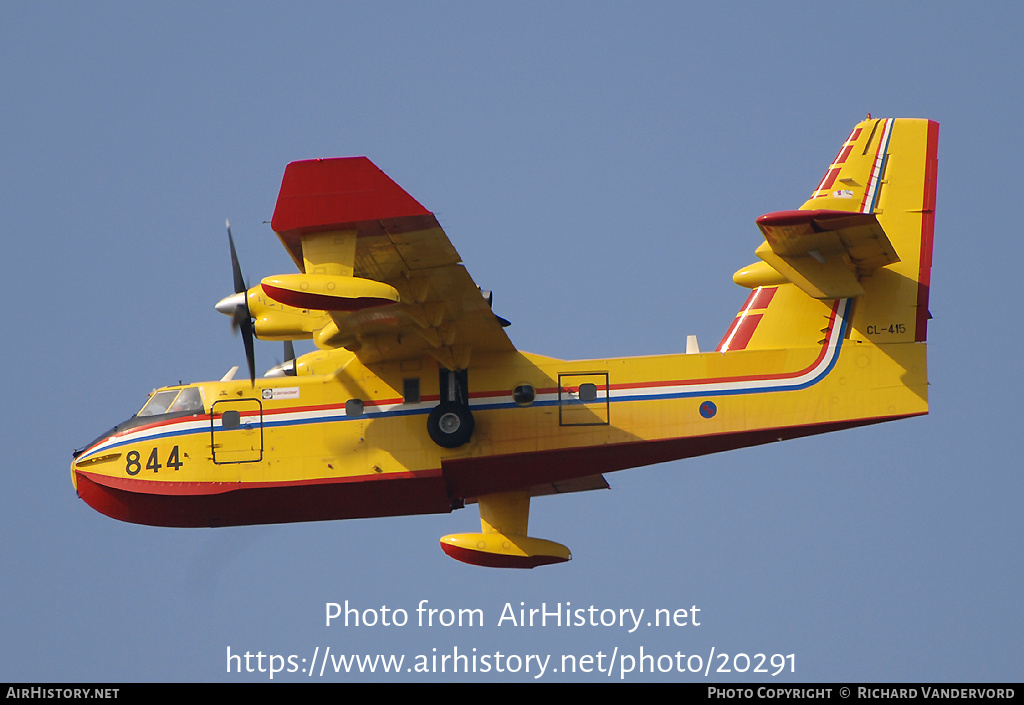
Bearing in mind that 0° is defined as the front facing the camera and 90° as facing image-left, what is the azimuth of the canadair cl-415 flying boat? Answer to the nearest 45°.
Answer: approximately 90°
